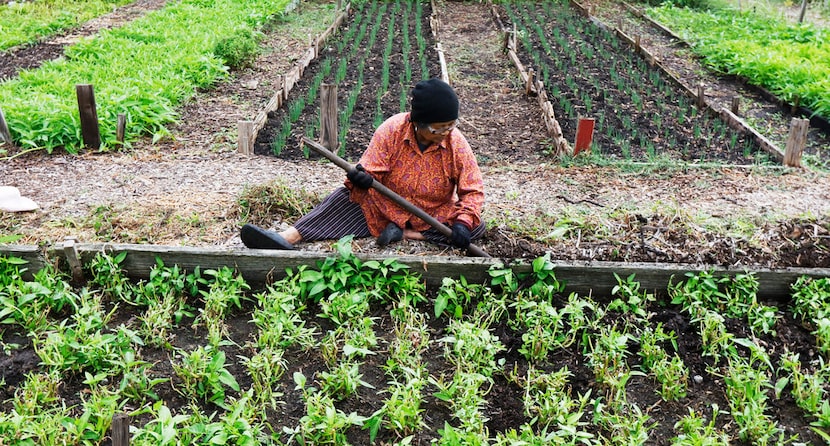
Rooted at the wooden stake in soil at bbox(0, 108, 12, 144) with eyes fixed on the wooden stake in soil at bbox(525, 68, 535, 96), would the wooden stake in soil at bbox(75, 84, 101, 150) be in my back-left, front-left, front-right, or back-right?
front-right

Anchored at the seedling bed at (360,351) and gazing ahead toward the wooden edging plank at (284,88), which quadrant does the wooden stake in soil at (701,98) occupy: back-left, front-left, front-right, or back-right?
front-right

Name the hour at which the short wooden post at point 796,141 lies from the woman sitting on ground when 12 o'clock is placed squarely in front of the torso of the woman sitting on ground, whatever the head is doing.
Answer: The short wooden post is roughly at 8 o'clock from the woman sitting on ground.

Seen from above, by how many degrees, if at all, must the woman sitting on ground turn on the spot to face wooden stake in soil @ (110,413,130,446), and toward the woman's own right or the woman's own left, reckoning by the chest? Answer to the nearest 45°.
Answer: approximately 45° to the woman's own right

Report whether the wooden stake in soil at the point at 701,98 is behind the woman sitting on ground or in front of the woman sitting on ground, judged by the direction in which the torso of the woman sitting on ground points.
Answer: behind

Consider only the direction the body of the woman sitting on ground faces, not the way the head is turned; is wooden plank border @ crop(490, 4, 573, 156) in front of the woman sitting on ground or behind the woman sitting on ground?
behind

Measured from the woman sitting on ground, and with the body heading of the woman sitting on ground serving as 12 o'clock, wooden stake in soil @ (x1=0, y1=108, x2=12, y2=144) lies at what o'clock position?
The wooden stake in soil is roughly at 4 o'clock from the woman sitting on ground.

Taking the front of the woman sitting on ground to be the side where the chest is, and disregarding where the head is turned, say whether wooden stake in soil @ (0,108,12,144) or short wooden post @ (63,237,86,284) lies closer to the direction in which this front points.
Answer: the short wooden post

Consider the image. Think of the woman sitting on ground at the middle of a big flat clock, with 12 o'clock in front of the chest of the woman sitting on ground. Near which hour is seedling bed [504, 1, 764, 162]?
The seedling bed is roughly at 7 o'clock from the woman sitting on ground.

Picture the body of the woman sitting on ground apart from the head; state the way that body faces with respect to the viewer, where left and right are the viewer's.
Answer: facing the viewer

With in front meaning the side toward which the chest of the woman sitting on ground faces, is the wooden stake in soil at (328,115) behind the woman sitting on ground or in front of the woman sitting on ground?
behind

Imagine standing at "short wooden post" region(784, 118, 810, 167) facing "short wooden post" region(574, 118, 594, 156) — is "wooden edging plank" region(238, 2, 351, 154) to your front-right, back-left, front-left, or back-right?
front-right

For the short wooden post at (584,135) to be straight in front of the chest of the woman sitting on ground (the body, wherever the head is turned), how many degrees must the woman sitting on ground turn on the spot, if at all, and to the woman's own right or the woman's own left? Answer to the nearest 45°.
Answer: approximately 135° to the woman's own left

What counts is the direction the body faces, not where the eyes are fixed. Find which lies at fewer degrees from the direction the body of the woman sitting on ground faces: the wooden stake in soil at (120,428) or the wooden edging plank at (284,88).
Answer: the wooden stake in soil
